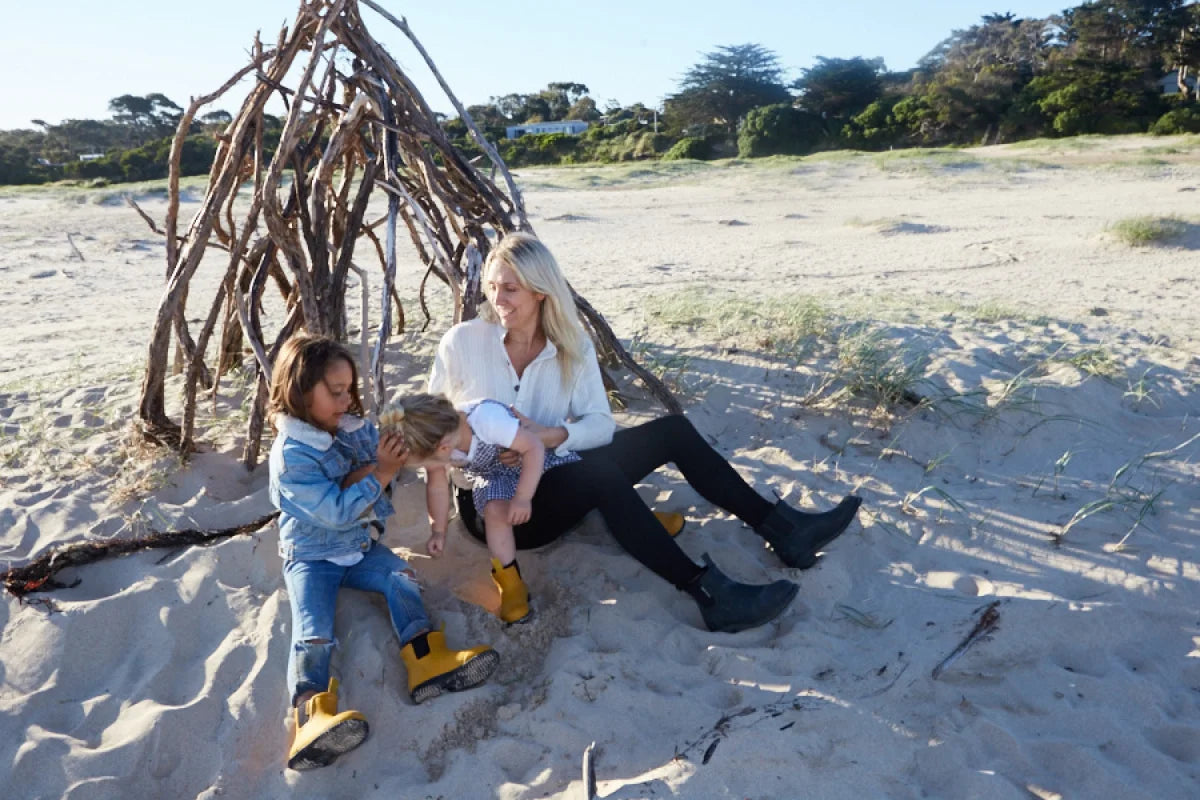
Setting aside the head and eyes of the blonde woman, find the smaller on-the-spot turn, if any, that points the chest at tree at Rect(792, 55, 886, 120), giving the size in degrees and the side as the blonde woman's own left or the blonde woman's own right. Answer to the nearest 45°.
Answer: approximately 135° to the blonde woman's own left

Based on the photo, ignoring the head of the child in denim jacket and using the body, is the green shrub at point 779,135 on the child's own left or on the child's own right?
on the child's own left

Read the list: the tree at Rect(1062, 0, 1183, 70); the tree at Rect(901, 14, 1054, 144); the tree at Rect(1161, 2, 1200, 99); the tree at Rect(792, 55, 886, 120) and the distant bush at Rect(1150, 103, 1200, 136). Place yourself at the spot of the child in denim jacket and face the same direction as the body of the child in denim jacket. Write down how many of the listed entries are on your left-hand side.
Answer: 5

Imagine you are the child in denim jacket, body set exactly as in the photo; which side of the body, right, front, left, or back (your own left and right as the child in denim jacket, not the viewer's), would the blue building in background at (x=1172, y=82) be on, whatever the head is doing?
left

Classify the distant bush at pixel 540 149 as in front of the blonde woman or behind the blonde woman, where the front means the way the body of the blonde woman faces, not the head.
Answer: behind

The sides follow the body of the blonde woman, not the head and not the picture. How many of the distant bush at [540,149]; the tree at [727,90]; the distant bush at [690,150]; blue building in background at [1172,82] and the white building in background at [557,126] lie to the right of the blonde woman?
0

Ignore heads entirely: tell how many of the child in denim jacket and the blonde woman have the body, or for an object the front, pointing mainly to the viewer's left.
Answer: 0

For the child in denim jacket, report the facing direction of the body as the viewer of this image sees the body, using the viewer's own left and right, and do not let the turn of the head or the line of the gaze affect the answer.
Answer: facing the viewer and to the right of the viewer

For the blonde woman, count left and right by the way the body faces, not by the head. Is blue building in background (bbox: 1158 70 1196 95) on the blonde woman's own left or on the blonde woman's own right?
on the blonde woman's own left

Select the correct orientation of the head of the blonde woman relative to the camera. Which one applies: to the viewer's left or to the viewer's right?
to the viewer's left

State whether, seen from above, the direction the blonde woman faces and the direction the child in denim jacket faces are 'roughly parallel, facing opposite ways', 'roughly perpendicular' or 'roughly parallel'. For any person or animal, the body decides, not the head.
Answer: roughly parallel

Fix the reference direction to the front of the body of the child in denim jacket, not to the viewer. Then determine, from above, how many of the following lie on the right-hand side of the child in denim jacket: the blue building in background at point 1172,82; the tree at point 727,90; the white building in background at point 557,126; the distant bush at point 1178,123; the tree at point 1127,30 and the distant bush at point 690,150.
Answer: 0

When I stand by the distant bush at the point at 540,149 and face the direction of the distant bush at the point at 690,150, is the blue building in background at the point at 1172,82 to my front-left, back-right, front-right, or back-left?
front-left

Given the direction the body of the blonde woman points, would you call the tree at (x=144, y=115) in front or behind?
behind

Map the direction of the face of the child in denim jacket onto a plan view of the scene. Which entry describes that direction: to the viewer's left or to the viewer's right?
to the viewer's right

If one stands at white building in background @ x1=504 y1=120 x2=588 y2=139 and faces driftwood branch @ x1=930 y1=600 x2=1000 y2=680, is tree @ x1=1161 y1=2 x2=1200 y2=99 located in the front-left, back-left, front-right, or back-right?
front-left

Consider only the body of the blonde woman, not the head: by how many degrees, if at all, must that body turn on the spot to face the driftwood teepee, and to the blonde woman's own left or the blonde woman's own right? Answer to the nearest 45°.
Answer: approximately 180°

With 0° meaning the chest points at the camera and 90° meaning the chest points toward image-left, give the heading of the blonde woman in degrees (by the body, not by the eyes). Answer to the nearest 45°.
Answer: approximately 315°
